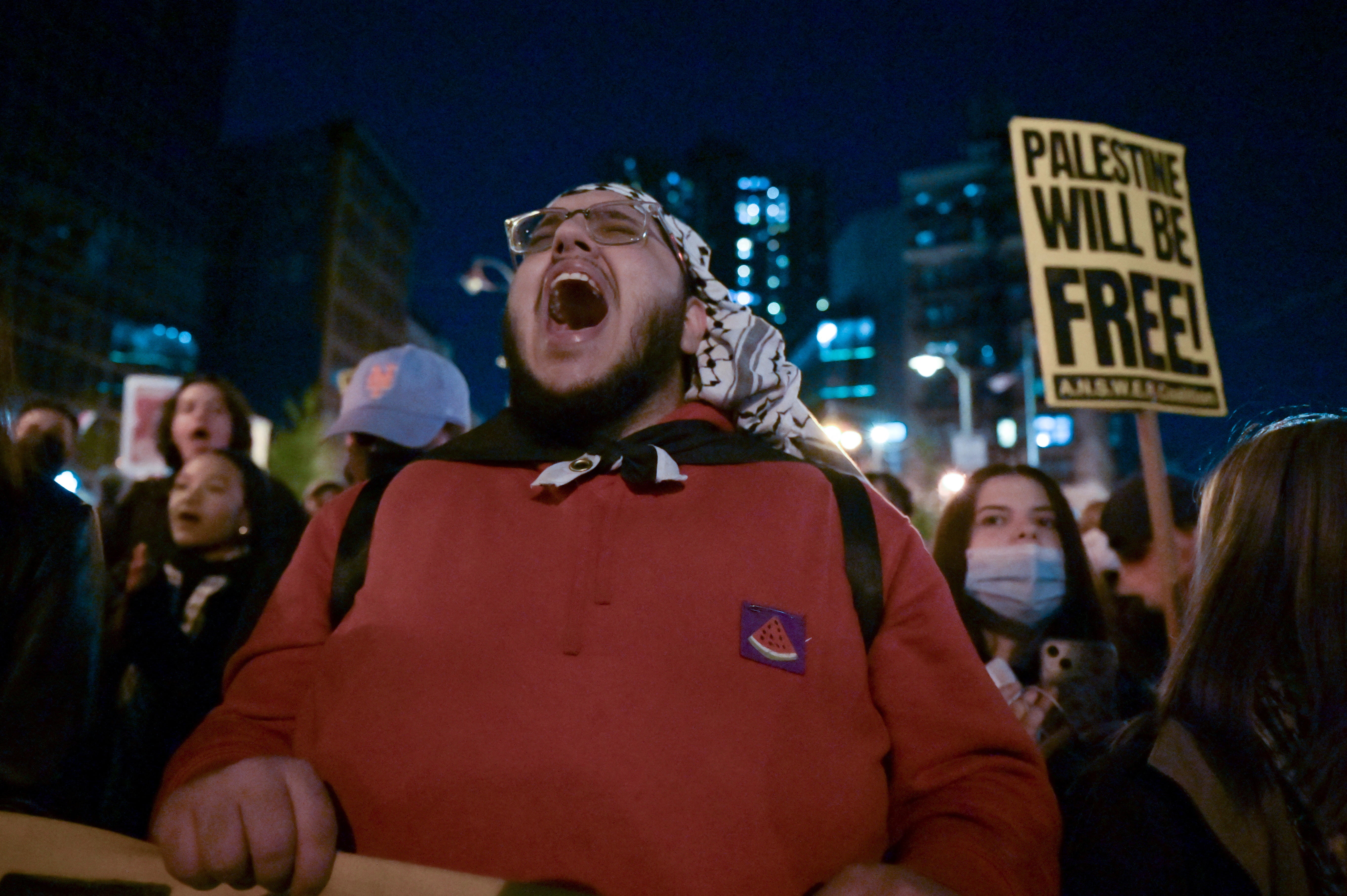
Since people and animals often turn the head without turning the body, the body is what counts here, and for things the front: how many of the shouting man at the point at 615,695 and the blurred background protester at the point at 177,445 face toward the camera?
2

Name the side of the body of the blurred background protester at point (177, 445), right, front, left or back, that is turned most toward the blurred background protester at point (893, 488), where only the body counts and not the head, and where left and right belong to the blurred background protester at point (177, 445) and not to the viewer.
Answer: left

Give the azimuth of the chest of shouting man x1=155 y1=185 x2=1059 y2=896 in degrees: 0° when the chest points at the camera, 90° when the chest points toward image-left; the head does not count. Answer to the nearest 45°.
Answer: approximately 0°

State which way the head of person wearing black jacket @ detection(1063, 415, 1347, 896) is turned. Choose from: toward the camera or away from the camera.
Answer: away from the camera

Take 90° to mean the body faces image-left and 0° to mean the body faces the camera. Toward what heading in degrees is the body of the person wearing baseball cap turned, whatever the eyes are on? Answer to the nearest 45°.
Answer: approximately 45°

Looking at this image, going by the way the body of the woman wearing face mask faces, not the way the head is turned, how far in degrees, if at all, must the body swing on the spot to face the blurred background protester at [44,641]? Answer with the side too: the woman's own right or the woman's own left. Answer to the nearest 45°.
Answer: approximately 45° to the woman's own right

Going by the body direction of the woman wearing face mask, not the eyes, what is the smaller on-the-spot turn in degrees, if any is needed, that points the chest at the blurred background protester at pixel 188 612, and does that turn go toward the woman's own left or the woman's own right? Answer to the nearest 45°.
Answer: approximately 90° to the woman's own right

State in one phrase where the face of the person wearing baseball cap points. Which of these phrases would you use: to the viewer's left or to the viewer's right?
to the viewer's left
